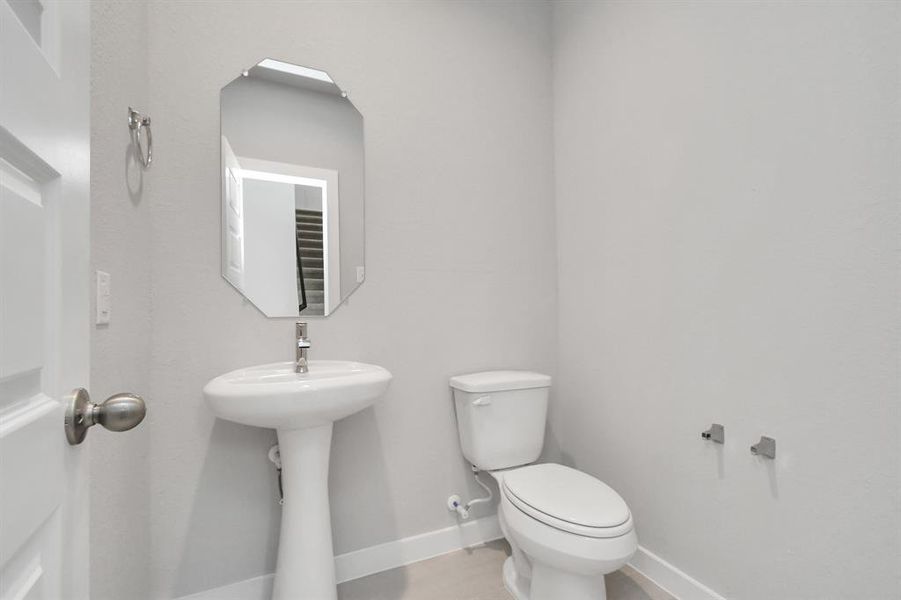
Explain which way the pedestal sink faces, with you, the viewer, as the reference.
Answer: facing the viewer

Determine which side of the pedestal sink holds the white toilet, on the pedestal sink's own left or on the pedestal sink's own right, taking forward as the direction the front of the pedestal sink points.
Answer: on the pedestal sink's own left

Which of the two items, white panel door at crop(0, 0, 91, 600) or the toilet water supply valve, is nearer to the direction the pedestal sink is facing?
the white panel door

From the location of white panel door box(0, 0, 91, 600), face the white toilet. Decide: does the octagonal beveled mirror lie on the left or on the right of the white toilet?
left

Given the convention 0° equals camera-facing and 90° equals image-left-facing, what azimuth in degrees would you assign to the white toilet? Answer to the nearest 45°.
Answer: approximately 315°

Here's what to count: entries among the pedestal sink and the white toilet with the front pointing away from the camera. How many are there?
0
